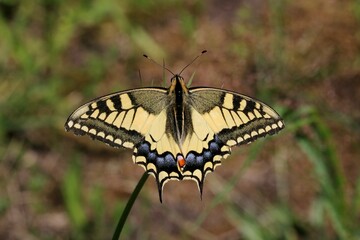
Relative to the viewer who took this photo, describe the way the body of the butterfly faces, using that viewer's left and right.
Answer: facing away from the viewer
